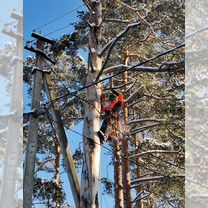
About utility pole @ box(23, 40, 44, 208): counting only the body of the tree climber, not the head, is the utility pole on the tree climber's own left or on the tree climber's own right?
on the tree climber's own left

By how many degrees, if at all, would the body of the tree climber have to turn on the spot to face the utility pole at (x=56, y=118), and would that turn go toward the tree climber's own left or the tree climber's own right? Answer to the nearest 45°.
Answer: approximately 45° to the tree climber's own left
